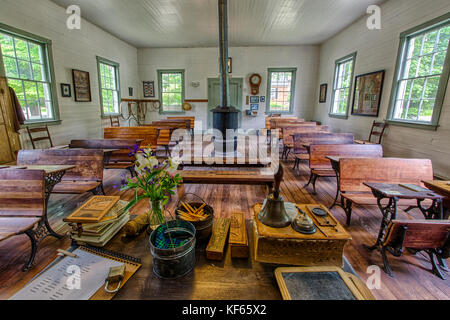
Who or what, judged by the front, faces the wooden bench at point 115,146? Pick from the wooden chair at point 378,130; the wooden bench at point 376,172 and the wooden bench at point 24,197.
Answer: the wooden chair

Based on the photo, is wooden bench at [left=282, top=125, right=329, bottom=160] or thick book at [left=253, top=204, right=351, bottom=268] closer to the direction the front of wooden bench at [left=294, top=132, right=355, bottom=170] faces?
the thick book

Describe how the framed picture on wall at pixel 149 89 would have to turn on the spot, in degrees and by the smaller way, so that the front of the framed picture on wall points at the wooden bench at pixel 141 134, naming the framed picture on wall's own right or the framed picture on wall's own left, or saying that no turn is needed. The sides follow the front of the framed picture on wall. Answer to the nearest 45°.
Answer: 0° — it already faces it

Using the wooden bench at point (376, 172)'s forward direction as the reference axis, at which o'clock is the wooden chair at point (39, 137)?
The wooden chair is roughly at 4 o'clock from the wooden bench.

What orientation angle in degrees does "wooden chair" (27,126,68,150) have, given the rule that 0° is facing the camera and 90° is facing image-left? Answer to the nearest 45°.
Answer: approximately 315°

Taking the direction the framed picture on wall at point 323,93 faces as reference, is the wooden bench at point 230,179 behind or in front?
in front

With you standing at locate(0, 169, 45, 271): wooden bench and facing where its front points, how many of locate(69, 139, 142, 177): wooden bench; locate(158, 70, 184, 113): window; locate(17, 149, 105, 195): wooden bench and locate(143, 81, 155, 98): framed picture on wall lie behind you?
4

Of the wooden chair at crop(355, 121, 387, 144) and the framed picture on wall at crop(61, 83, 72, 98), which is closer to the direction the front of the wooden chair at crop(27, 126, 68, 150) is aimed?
the wooden chair

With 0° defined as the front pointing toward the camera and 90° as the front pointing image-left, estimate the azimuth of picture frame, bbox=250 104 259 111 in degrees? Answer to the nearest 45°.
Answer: approximately 0°

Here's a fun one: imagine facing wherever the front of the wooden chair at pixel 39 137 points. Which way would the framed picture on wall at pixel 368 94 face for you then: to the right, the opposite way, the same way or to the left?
the opposite way

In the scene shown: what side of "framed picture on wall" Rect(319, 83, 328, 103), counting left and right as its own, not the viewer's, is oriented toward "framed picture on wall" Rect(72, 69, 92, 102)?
front

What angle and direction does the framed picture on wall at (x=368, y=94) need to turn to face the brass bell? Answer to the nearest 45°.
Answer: approximately 45° to its left

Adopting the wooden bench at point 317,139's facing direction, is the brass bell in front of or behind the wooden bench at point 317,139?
in front

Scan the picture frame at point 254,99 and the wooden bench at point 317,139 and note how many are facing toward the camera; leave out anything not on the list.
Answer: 2
